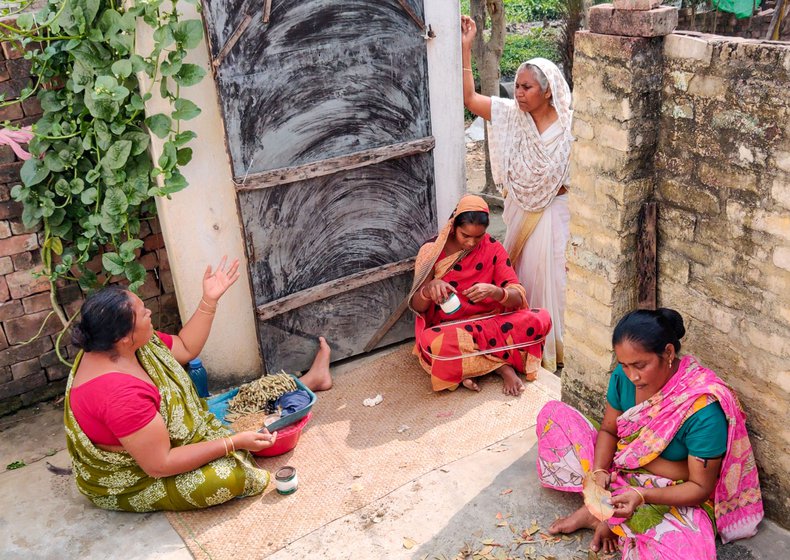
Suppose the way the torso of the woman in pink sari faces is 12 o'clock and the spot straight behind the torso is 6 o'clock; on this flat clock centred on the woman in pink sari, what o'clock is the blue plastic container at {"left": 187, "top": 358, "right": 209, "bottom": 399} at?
The blue plastic container is roughly at 2 o'clock from the woman in pink sari.

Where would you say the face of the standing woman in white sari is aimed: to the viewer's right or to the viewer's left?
to the viewer's left

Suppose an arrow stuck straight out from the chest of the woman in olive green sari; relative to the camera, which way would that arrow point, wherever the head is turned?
to the viewer's right

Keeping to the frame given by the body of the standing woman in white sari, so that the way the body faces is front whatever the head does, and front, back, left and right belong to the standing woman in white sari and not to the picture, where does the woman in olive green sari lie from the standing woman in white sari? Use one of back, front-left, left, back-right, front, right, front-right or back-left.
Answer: front

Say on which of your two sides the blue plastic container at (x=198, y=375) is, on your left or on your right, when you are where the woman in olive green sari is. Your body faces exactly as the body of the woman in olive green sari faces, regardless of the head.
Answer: on your left

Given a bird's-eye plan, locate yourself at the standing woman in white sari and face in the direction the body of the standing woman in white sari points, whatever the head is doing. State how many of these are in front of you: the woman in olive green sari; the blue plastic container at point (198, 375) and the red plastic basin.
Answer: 3

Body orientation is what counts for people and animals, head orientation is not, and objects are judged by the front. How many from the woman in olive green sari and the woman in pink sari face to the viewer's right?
1

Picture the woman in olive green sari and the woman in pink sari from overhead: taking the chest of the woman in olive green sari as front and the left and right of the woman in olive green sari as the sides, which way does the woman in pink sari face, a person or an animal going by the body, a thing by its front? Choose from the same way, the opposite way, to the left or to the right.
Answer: the opposite way

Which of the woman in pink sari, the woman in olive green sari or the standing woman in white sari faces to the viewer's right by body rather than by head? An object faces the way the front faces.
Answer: the woman in olive green sari

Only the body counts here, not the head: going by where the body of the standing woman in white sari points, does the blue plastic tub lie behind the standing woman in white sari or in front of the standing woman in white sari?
in front

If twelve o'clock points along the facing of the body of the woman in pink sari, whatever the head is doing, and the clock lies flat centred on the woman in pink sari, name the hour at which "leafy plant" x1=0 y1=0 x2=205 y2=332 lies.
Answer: The leafy plant is roughly at 2 o'clock from the woman in pink sari.

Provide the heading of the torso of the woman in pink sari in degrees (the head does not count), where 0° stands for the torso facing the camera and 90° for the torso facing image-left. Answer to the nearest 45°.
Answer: approximately 45°
